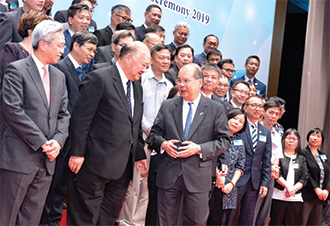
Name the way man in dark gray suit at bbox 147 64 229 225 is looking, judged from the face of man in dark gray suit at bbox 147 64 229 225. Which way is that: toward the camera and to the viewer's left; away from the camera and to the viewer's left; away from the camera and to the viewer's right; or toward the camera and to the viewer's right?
toward the camera and to the viewer's left

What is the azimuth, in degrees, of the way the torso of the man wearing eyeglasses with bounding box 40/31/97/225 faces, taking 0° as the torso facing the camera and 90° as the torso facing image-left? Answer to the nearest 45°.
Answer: approximately 315°

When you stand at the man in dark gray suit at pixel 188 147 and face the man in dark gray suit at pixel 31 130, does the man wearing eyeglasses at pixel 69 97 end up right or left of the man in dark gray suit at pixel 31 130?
right

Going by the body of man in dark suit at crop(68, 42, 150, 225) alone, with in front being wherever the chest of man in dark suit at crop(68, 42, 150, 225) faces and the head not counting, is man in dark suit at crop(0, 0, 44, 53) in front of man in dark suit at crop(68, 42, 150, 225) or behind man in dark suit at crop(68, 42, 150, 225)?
behind

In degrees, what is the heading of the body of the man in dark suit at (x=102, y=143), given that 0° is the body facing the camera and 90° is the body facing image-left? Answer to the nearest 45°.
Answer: approximately 315°

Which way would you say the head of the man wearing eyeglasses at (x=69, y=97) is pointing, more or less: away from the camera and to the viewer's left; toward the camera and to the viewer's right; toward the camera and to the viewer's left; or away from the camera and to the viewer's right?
toward the camera and to the viewer's right

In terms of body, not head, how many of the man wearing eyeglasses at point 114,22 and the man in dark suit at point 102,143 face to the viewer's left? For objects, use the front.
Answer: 0

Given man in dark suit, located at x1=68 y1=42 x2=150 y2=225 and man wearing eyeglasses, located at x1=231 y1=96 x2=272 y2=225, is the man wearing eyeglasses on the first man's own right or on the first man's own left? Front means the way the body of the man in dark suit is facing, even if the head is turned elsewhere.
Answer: on the first man's own left

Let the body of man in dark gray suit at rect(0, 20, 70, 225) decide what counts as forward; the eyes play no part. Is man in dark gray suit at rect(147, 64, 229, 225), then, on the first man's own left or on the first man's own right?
on the first man's own left

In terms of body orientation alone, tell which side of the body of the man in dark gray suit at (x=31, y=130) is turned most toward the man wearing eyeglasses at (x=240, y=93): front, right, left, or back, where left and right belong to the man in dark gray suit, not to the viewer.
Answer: left

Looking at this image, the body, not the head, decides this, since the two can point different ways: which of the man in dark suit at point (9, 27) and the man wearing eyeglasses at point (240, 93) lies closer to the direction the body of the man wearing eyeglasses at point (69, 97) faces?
the man wearing eyeglasses

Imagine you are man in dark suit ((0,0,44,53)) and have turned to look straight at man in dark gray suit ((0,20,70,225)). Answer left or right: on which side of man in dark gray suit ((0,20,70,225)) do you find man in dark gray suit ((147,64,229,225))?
left
